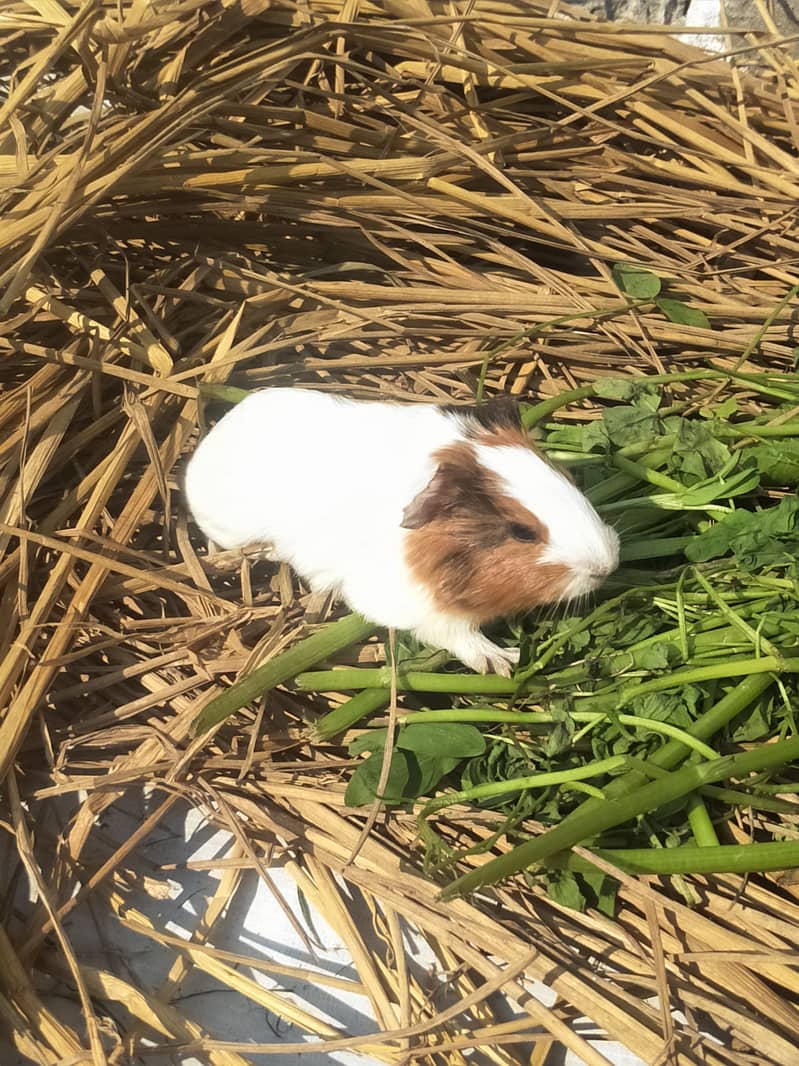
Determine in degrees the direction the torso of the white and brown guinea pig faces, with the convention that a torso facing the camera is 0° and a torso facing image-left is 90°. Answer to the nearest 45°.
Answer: approximately 315°
